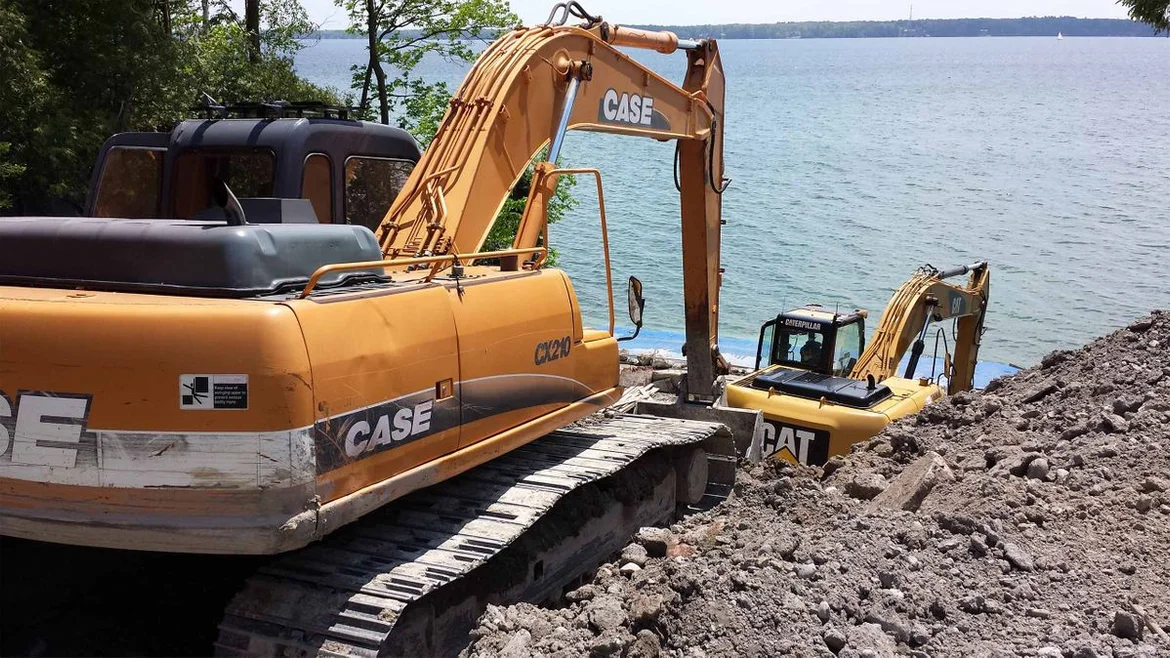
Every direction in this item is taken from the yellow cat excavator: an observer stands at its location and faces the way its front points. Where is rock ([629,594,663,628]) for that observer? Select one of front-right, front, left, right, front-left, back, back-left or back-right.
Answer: back-right

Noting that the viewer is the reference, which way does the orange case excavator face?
facing away from the viewer and to the right of the viewer

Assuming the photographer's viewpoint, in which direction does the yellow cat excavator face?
facing away from the viewer and to the right of the viewer

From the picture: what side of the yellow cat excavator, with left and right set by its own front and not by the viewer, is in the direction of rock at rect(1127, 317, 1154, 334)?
right

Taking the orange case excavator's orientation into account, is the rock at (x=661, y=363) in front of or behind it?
in front

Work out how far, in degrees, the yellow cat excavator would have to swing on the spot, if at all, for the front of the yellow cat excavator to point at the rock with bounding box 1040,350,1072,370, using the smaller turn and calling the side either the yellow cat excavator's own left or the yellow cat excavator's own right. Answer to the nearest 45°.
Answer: approximately 90° to the yellow cat excavator's own right

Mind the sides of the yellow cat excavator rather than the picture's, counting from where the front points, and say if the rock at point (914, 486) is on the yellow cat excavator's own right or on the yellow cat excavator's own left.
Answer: on the yellow cat excavator's own right

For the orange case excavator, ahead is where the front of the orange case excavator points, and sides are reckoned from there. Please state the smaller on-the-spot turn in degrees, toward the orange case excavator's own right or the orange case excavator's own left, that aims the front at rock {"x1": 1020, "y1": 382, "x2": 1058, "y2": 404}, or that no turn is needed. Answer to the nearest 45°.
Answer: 0° — it already faces it

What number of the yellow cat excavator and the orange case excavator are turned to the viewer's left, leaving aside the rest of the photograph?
0

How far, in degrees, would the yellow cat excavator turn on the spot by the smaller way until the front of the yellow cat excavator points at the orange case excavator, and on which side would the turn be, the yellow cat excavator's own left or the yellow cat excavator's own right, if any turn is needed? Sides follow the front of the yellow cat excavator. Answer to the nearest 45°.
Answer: approximately 135° to the yellow cat excavator's own right

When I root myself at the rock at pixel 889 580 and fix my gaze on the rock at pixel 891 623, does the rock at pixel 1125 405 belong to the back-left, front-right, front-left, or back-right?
back-left

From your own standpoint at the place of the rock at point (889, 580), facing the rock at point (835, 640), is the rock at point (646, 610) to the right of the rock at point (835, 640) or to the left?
right

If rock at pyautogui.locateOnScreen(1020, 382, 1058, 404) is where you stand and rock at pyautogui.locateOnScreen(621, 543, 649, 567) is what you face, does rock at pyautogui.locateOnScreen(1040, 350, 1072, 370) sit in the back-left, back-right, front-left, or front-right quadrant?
back-right
